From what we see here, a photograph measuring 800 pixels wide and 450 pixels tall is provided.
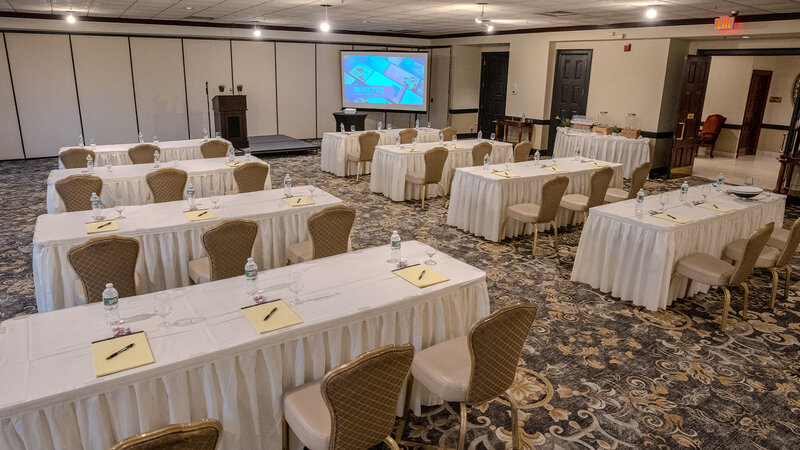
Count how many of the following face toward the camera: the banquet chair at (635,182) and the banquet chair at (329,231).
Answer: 0

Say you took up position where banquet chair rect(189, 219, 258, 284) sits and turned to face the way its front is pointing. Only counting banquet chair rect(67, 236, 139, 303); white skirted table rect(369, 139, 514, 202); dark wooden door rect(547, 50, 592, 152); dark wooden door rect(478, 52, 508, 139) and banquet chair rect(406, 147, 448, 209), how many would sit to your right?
4

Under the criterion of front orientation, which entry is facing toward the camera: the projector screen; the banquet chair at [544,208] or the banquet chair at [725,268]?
the projector screen

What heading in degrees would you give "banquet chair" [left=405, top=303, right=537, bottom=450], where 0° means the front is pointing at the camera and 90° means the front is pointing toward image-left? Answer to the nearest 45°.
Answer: approximately 135°

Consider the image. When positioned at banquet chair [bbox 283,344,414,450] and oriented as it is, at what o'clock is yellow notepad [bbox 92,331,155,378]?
The yellow notepad is roughly at 11 o'clock from the banquet chair.

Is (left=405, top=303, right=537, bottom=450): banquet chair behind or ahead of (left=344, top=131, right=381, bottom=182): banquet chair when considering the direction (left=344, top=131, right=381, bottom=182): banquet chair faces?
behind

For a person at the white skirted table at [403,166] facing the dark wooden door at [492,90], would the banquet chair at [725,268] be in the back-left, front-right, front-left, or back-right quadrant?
back-right

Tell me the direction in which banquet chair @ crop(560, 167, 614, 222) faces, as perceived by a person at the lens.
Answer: facing away from the viewer and to the left of the viewer

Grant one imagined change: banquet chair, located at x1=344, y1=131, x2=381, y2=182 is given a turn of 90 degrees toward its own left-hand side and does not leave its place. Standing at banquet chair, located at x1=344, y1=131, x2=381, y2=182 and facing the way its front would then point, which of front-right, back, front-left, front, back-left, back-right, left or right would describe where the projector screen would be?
back-right

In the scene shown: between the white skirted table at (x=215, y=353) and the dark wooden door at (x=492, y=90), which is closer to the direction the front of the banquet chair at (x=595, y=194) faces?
the dark wooden door

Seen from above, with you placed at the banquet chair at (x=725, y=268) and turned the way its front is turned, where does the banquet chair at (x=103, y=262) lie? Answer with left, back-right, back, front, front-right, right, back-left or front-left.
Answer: left

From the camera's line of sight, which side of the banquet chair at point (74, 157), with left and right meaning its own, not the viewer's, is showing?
back

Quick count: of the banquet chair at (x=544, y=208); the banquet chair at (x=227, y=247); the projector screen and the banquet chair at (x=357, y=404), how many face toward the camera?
1

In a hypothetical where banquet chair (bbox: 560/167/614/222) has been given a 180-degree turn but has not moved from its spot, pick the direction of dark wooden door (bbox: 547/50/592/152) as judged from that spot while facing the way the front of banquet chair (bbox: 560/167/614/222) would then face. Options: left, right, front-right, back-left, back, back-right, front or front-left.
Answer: back-left

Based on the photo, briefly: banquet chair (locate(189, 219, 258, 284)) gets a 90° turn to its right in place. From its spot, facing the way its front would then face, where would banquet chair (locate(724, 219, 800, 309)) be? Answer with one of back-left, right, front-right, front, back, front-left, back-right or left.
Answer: front-right

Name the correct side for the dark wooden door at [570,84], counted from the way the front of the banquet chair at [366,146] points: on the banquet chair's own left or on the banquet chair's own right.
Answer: on the banquet chair's own right

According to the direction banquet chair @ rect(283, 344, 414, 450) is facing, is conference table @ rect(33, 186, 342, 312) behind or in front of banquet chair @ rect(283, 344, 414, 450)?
in front

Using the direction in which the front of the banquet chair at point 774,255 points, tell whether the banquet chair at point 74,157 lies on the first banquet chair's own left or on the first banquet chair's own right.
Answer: on the first banquet chair's own left
